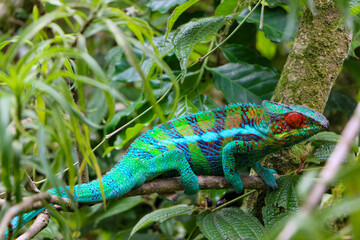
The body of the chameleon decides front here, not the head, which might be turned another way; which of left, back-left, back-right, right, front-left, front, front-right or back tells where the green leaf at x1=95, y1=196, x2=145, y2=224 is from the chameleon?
back-left

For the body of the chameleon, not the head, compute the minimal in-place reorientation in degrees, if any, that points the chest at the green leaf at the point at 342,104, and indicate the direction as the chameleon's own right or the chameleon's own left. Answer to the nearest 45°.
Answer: approximately 45° to the chameleon's own left

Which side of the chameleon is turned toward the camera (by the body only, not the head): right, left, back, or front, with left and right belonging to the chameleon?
right
